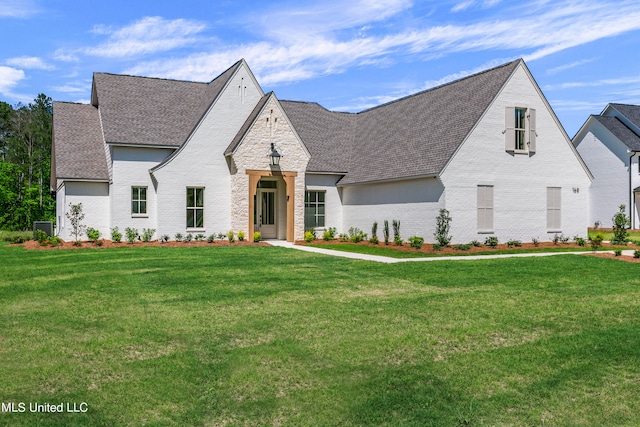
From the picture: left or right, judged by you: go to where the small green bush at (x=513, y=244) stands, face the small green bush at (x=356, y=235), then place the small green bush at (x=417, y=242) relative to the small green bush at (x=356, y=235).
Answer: left

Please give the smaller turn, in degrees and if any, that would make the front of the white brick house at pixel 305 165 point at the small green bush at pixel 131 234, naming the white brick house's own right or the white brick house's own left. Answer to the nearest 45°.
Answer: approximately 90° to the white brick house's own right

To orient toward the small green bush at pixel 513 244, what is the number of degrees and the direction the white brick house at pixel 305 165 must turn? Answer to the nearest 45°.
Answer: approximately 90° to its left

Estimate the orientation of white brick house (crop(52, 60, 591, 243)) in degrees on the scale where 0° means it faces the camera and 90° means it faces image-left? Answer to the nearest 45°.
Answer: approximately 0°

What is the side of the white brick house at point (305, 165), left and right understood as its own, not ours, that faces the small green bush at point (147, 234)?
right

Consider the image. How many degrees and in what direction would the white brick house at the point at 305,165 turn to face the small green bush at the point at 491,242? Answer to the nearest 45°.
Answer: approximately 90° to its left

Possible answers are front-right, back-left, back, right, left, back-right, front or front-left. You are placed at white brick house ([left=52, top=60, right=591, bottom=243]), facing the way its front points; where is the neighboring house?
back-left

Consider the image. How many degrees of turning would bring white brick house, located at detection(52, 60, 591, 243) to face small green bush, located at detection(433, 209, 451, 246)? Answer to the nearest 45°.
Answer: approximately 45° to its left

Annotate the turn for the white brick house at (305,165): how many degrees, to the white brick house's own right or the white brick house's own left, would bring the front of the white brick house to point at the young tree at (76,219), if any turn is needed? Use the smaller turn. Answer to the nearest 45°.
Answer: approximately 90° to the white brick house's own right

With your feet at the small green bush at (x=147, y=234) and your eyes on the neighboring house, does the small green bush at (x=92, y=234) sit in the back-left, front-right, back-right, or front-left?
back-left

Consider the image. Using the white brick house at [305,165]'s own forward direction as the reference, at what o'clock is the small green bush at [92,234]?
The small green bush is roughly at 3 o'clock from the white brick house.
